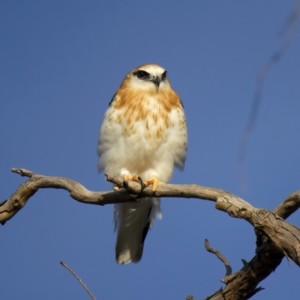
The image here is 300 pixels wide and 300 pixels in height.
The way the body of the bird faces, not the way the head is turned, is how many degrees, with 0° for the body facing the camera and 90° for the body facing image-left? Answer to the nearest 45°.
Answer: approximately 0°
